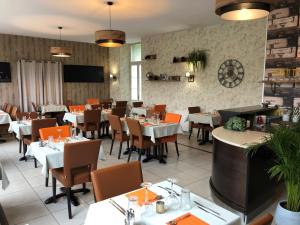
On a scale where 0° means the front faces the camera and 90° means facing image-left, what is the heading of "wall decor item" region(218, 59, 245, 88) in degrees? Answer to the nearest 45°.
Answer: approximately 0°

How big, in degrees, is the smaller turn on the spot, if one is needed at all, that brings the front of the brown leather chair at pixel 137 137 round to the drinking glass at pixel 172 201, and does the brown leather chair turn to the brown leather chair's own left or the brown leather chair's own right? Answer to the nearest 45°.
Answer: approximately 135° to the brown leather chair's own right

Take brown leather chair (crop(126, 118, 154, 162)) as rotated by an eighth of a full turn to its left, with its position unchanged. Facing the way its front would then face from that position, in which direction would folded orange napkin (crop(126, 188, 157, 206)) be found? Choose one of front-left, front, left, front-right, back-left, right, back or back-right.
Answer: back

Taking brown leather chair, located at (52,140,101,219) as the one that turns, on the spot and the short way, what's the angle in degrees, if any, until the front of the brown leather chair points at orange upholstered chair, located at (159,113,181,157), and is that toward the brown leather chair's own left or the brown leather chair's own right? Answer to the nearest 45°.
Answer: approximately 90° to the brown leather chair's own right

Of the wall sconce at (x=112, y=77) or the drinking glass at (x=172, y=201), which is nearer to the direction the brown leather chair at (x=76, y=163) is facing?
the wall sconce

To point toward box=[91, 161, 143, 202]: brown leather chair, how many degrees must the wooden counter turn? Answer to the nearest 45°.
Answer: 0° — it already faces it
